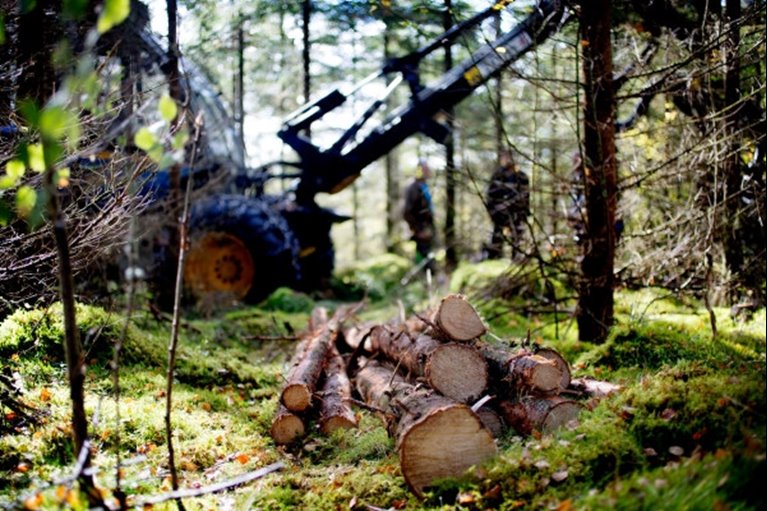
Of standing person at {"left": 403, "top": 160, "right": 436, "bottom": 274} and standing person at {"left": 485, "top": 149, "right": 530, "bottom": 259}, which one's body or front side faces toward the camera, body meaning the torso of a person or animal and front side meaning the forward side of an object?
standing person at {"left": 485, "top": 149, "right": 530, "bottom": 259}

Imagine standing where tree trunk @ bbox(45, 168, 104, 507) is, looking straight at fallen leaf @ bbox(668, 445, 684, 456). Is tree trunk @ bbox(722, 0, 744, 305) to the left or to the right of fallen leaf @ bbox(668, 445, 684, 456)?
left

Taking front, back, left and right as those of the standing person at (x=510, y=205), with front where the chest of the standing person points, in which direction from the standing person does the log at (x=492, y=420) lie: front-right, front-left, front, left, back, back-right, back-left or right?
front

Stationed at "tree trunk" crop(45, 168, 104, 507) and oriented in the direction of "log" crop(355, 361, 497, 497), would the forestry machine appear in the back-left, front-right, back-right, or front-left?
front-left

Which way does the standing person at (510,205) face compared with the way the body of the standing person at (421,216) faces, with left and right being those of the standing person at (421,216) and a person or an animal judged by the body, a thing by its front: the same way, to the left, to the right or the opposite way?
to the right

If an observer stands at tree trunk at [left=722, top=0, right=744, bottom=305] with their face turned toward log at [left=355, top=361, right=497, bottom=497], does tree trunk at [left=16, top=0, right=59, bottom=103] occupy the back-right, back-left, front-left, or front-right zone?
front-right

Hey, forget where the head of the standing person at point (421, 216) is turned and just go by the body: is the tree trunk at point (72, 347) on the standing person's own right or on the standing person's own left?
on the standing person's own right
